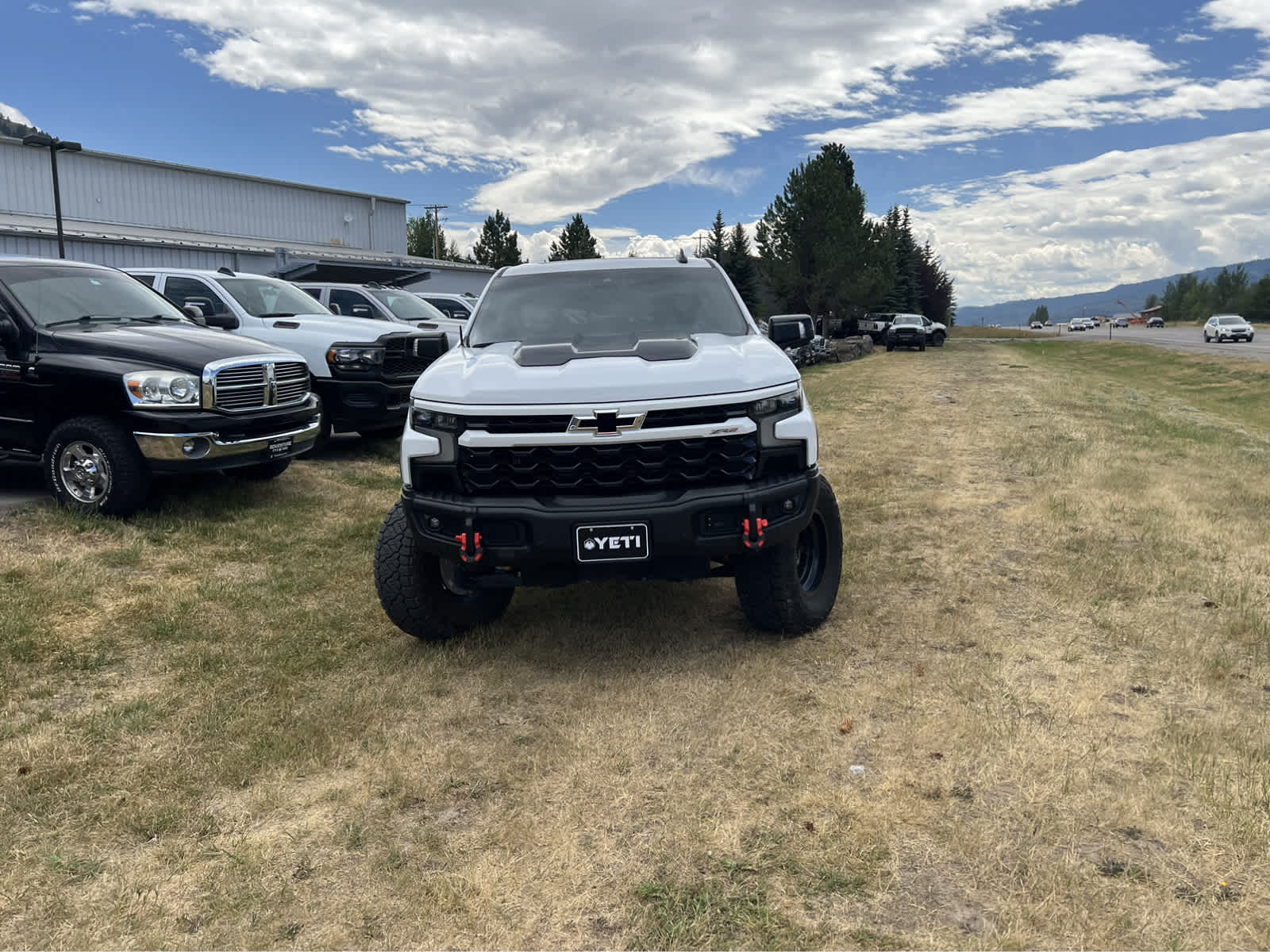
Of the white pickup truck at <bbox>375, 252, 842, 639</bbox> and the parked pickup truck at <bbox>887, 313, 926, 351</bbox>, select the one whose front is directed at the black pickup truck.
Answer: the parked pickup truck

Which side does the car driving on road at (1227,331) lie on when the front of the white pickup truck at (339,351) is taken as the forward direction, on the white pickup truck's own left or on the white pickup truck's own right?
on the white pickup truck's own left

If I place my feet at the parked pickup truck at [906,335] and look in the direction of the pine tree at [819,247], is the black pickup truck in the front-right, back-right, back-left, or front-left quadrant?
back-left

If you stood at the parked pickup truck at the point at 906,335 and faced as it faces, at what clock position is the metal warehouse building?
The metal warehouse building is roughly at 2 o'clock from the parked pickup truck.

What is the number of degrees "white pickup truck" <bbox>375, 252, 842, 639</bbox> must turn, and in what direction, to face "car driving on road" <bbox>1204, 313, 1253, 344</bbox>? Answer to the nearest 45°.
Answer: approximately 135° to its left

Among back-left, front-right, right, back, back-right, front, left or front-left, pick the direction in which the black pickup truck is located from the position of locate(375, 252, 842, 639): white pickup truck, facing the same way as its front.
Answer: back-right

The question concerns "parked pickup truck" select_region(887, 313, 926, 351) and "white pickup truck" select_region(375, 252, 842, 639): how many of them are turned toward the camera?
2

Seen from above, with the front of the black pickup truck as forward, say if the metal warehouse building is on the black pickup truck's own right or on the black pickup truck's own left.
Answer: on the black pickup truck's own left

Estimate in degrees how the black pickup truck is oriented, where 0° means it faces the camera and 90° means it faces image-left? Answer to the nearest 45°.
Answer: approximately 315°
